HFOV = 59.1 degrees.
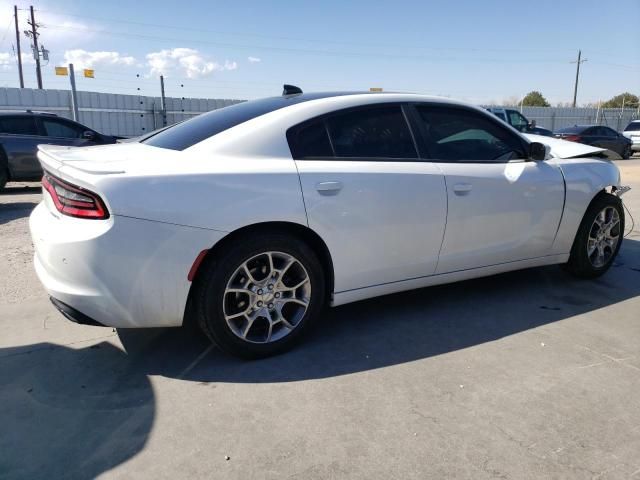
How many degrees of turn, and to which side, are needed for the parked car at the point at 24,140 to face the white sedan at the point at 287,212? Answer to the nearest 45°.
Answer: approximately 90° to its right

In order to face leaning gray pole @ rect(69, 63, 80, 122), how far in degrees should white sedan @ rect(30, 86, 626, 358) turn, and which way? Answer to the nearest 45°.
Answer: approximately 90° to its left

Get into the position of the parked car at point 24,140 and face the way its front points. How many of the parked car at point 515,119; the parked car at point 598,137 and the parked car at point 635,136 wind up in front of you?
3

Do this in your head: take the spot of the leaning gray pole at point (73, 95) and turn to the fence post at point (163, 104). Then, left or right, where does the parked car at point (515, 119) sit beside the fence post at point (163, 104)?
right

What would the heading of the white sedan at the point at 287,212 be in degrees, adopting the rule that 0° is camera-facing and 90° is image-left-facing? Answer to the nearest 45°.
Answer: approximately 225°

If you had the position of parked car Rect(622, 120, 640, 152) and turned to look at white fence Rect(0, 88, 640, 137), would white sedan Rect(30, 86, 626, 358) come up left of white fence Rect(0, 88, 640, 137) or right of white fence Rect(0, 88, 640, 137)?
left

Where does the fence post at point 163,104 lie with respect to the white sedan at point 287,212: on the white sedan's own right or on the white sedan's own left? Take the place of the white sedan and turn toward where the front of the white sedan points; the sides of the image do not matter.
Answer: on the white sedan's own left

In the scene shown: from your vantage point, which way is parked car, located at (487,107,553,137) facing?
to the viewer's right

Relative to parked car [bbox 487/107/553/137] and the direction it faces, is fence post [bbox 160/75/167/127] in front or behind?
behind

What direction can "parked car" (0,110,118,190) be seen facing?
to the viewer's right

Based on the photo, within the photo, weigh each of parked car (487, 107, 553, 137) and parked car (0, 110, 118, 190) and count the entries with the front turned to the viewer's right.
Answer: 2
